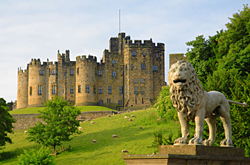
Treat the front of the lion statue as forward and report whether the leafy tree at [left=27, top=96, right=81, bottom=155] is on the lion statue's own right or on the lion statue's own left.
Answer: on the lion statue's own right

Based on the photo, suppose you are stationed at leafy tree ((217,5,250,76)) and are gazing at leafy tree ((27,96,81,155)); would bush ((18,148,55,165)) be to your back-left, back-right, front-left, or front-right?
front-left

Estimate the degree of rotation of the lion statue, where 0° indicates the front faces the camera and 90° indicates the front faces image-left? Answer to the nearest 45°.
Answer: approximately 45°

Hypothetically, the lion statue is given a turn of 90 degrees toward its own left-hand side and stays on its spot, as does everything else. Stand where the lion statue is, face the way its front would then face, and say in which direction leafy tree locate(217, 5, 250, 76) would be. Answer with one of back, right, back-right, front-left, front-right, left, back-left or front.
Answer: back-left

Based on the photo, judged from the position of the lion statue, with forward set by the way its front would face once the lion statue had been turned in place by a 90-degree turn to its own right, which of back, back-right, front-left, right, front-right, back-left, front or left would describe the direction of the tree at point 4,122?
front
